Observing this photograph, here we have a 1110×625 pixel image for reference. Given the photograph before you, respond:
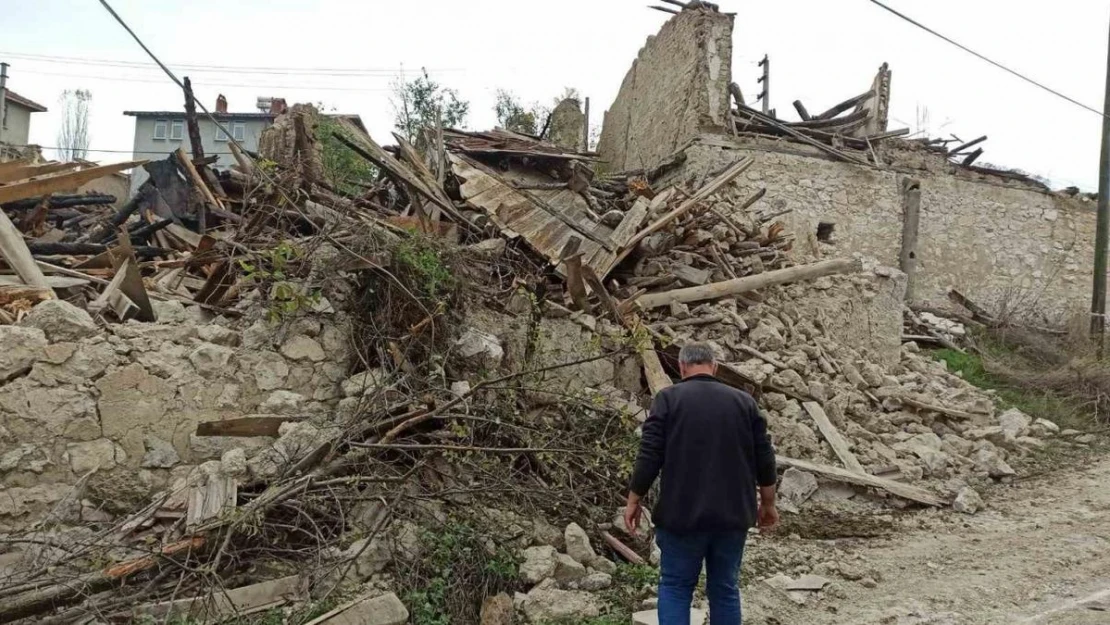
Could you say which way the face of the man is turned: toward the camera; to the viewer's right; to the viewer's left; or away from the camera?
away from the camera

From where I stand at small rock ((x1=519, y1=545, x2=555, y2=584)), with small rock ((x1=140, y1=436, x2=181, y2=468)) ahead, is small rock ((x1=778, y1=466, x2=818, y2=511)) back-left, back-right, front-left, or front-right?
back-right

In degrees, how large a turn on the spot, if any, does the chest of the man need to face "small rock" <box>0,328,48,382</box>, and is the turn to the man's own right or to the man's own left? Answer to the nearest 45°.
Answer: approximately 90° to the man's own left

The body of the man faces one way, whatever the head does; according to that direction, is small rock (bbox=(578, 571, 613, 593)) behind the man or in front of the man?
in front

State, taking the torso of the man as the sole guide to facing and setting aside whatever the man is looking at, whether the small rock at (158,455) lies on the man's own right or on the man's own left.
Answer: on the man's own left

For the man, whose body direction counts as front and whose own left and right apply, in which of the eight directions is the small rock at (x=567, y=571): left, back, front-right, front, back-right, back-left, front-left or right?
front-left

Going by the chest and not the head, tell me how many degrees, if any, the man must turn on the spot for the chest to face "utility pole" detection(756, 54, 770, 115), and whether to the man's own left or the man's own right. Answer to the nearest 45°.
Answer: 0° — they already face it

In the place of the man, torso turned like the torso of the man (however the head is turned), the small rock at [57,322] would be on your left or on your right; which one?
on your left

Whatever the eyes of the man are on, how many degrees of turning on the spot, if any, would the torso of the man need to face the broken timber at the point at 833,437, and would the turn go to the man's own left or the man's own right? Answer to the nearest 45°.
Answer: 0° — they already face it

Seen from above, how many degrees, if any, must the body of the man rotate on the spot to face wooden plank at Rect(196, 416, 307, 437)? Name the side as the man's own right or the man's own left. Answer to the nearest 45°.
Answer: approximately 90° to the man's own left

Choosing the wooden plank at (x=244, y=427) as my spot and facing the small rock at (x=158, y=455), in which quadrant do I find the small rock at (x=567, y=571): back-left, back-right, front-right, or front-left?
back-left

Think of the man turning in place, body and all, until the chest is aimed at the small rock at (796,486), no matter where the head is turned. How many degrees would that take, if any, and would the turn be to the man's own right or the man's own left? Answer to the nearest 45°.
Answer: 0° — they already face it

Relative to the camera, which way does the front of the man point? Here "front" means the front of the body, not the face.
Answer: away from the camera

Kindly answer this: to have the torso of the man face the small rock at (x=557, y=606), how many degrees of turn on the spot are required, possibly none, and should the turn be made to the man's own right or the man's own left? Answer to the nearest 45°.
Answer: approximately 45° to the man's own left
